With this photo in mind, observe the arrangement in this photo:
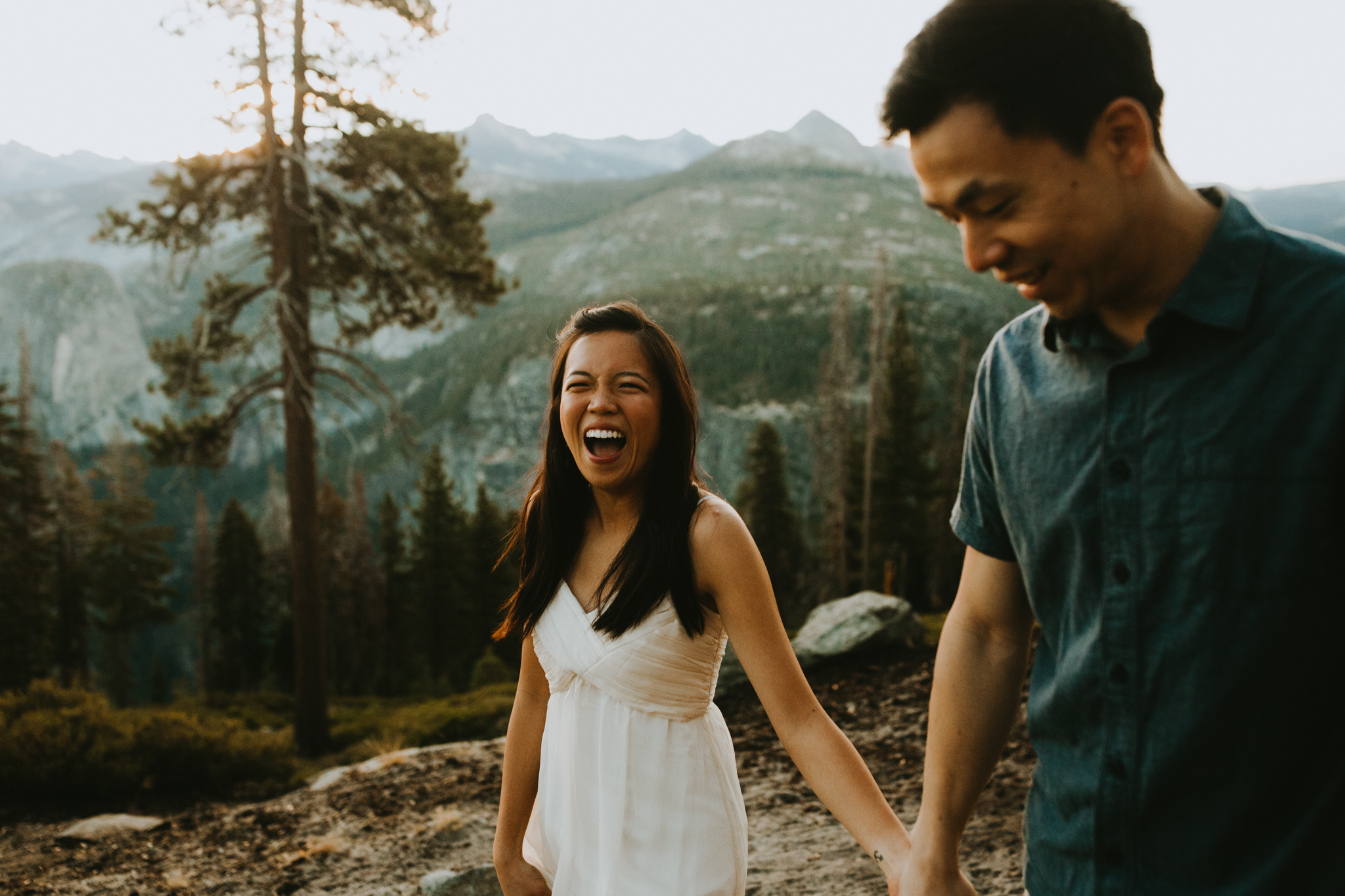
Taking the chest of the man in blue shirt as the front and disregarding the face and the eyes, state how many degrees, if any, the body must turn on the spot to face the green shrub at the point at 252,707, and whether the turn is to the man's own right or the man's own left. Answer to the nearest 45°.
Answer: approximately 90° to the man's own right

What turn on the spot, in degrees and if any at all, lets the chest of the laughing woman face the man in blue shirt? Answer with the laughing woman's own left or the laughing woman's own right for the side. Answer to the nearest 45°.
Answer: approximately 90° to the laughing woman's own left

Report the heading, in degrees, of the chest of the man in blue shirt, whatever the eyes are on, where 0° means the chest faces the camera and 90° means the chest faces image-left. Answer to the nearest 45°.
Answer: approximately 45°

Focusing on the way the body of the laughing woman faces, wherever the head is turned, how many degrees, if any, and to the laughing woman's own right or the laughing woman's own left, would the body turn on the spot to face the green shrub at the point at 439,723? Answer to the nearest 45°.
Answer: approximately 135° to the laughing woman's own right

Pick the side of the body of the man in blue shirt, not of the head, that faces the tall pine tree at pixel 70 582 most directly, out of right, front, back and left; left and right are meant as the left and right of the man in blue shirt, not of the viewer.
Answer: right

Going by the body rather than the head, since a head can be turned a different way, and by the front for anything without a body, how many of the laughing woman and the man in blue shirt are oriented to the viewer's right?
0

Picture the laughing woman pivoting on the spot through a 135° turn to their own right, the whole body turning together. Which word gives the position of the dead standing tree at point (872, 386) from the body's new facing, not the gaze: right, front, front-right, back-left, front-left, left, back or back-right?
front

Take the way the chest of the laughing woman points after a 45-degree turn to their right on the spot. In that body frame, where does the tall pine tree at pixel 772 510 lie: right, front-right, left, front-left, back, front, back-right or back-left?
right

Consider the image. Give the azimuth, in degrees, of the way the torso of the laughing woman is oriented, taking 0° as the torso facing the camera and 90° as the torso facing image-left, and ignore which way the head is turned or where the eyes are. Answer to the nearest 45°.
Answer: approximately 45°
